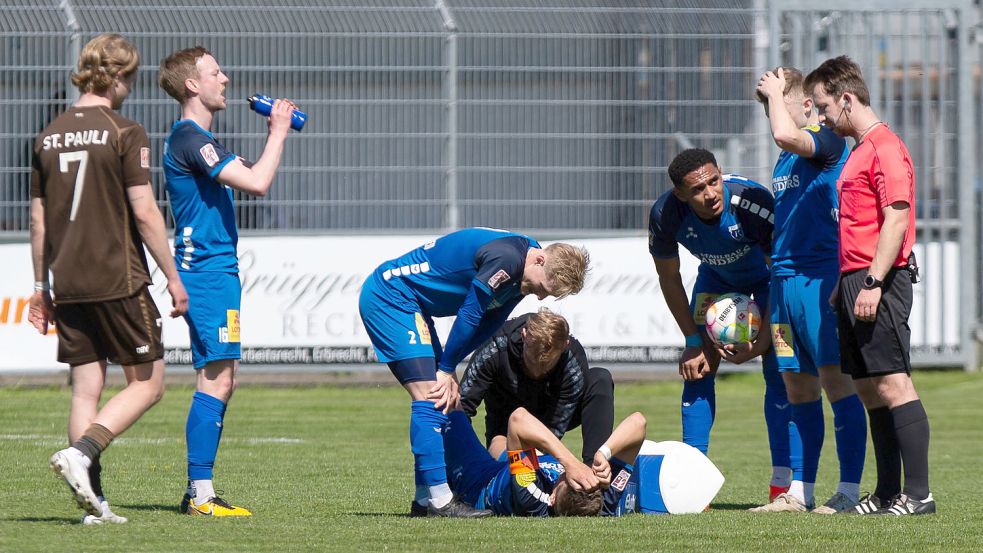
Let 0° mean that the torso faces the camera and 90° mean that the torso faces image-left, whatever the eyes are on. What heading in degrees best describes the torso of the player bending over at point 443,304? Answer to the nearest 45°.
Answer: approximately 270°

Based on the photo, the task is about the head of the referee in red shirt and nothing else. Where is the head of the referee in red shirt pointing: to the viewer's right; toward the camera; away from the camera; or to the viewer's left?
to the viewer's left

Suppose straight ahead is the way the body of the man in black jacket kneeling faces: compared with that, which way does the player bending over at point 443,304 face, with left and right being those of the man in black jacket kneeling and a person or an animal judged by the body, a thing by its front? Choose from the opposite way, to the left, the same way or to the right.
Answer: to the left

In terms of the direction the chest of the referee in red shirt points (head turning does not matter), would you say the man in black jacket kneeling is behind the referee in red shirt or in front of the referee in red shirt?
in front

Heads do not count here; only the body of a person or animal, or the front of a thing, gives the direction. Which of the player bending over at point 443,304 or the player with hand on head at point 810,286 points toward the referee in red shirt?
the player bending over

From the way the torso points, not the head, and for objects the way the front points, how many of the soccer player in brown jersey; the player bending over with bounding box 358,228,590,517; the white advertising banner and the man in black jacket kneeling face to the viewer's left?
0

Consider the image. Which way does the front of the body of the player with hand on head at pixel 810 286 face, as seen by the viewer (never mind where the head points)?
to the viewer's left

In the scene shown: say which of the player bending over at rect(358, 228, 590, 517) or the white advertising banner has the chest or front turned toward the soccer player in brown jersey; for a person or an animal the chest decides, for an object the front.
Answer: the white advertising banner

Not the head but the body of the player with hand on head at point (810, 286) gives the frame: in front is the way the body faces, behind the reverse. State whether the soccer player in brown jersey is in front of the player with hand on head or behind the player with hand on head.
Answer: in front

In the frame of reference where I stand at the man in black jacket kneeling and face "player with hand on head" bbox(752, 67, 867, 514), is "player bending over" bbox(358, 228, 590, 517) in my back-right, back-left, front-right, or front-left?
back-right

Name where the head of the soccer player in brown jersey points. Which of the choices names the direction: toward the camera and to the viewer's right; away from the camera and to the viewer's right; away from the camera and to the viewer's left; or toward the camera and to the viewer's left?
away from the camera and to the viewer's right

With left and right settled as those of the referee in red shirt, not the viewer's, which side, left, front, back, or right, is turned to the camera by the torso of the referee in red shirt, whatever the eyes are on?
left

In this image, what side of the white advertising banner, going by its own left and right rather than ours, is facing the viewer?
front

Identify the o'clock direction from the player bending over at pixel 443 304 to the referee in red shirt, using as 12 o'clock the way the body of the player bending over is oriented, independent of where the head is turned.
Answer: The referee in red shirt is roughly at 12 o'clock from the player bending over.

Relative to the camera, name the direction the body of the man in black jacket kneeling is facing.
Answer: toward the camera
